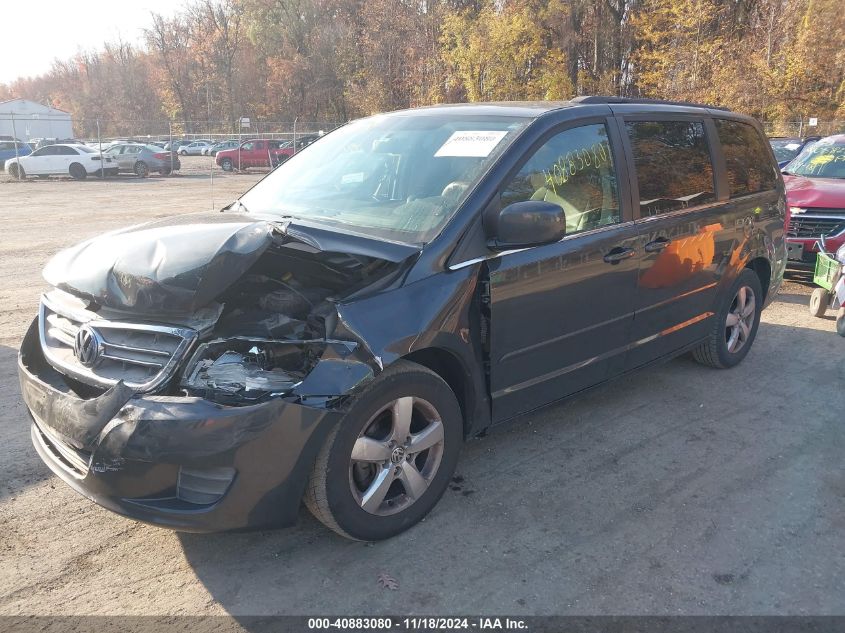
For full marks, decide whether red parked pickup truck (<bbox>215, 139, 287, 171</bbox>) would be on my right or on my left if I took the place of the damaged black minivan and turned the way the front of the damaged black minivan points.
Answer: on my right

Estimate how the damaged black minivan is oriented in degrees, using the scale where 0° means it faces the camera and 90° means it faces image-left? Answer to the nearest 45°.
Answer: approximately 45°

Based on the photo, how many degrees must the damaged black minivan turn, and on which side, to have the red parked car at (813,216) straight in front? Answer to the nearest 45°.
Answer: approximately 180°

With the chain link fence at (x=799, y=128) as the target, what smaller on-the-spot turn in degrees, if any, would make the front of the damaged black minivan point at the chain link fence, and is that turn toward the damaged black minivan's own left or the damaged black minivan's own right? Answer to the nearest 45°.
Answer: approximately 180°
